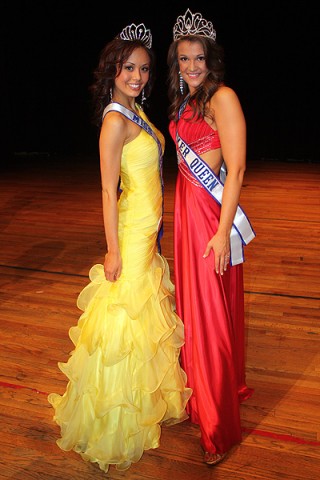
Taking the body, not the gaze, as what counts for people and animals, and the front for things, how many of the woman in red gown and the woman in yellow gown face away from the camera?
0

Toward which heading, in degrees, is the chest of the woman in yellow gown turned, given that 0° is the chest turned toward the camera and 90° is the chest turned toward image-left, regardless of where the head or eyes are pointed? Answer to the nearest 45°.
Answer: approximately 315°
